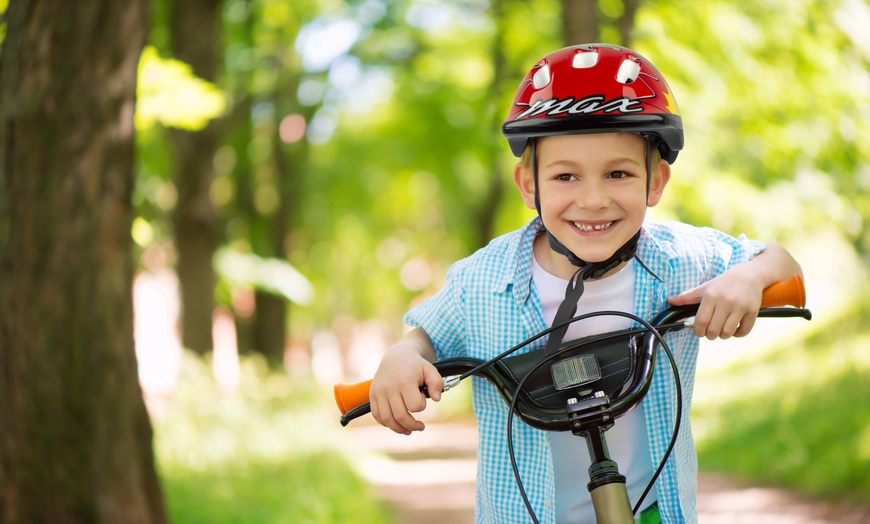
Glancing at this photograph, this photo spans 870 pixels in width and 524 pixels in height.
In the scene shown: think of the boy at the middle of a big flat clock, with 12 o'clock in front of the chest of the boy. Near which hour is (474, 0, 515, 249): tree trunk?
The tree trunk is roughly at 6 o'clock from the boy.

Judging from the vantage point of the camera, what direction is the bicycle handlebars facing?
facing the viewer

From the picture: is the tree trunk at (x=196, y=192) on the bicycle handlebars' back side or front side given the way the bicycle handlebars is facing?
on the back side

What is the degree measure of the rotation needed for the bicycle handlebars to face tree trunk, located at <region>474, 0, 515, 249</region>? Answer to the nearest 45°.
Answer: approximately 180°

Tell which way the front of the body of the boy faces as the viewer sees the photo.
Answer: toward the camera

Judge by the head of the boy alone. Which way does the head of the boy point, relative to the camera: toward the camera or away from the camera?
toward the camera

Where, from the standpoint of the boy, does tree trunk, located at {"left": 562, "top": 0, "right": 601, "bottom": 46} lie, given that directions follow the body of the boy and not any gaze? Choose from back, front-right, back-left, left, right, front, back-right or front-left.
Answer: back

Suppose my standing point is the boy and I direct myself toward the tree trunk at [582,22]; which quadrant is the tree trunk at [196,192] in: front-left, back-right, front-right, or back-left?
front-left

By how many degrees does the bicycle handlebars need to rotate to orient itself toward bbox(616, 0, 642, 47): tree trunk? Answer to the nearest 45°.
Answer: approximately 180°

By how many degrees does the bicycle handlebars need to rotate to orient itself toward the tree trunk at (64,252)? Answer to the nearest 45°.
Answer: approximately 135° to its right
